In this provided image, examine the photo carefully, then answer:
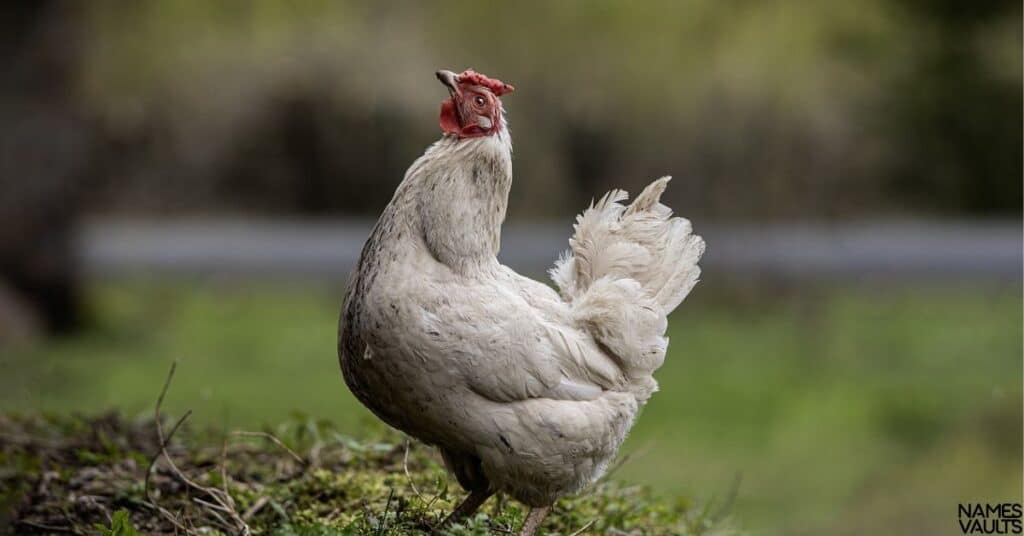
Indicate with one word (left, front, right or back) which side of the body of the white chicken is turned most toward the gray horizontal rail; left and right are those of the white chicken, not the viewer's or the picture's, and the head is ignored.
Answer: right

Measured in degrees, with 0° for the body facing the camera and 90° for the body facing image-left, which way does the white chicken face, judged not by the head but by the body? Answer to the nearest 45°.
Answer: approximately 90°
